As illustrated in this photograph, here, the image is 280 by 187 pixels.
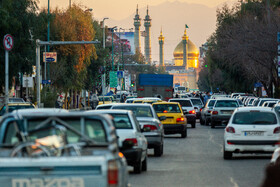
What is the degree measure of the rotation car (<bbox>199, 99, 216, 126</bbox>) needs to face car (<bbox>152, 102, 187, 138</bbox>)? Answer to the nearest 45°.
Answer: approximately 180°

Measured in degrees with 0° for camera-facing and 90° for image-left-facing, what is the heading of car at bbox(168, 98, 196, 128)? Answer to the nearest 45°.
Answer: approximately 180°

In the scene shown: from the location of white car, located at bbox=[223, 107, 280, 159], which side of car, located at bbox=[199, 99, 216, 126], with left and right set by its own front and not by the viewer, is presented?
back

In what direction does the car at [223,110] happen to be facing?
away from the camera

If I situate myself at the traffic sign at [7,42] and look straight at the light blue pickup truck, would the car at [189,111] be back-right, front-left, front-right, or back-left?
back-left

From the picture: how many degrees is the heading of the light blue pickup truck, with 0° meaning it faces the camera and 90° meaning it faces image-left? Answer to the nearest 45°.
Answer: approximately 180°

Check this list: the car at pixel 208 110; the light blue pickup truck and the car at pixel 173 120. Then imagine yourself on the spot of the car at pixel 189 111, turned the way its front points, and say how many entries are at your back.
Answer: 2

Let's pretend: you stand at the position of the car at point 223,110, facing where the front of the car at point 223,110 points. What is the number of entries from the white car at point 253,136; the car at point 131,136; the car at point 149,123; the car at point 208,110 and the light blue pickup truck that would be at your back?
4

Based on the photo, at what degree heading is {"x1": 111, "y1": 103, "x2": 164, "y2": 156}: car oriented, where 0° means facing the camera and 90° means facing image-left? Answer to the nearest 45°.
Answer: approximately 180°

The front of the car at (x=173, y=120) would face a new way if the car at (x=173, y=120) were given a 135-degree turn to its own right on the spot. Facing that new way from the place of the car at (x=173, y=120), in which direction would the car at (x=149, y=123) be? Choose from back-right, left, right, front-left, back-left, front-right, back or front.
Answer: front-right

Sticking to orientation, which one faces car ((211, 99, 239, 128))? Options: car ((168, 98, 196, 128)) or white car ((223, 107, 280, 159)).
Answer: the white car

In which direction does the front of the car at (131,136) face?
away from the camera

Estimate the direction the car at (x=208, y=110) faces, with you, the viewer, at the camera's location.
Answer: facing away from the viewer
